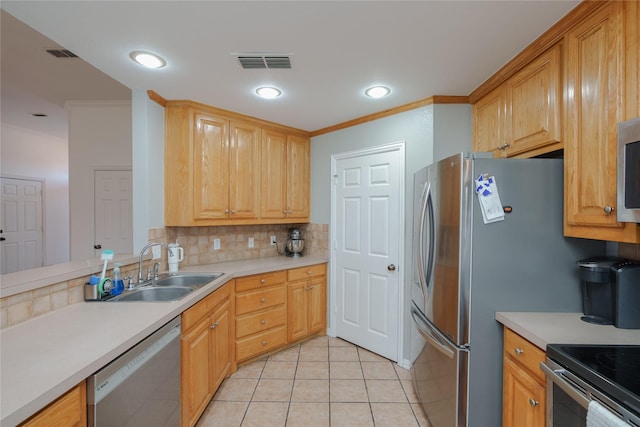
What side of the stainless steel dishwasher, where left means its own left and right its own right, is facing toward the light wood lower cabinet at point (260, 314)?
left

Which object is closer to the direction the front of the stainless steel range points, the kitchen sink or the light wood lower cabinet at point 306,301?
the kitchen sink
